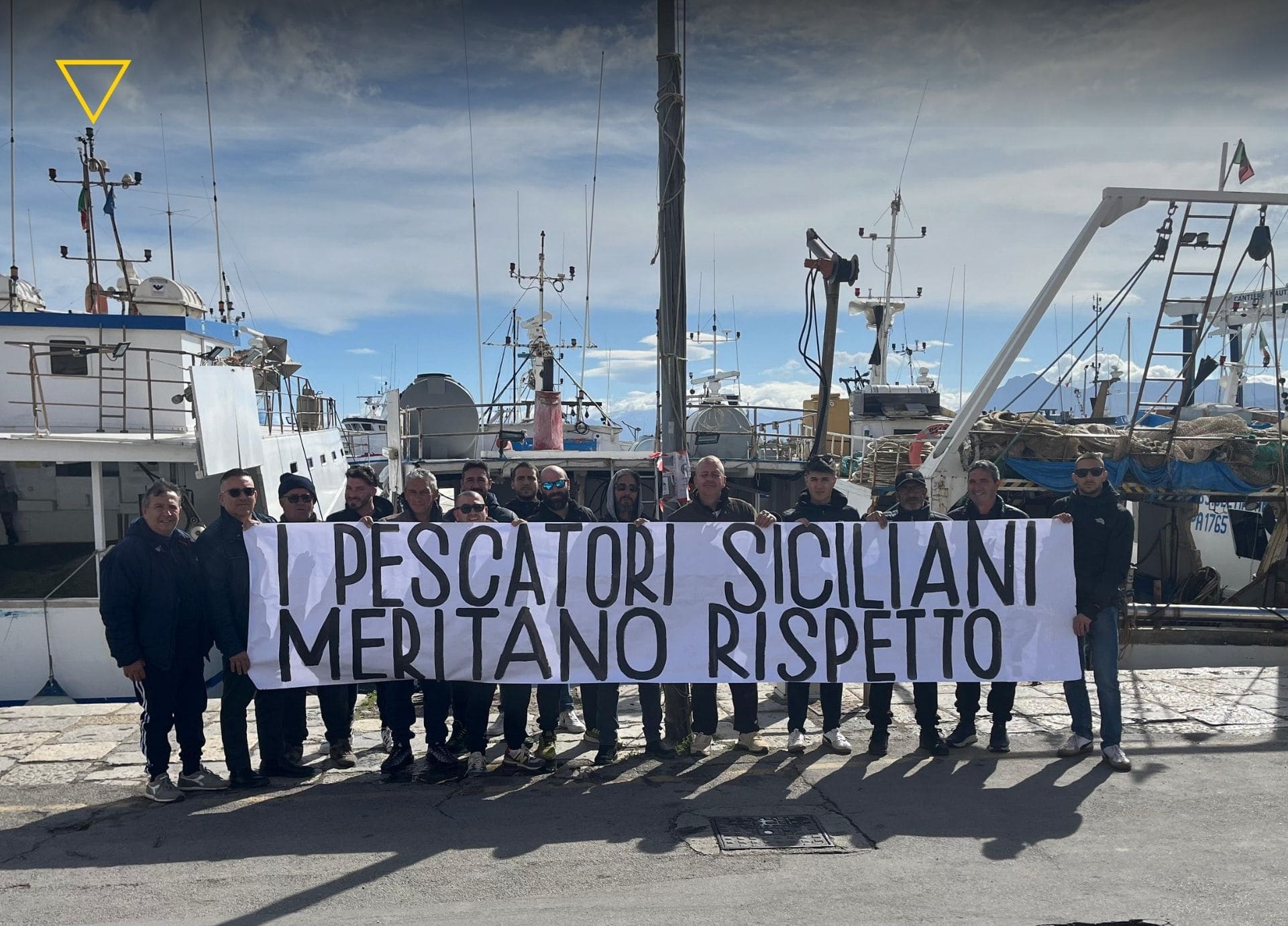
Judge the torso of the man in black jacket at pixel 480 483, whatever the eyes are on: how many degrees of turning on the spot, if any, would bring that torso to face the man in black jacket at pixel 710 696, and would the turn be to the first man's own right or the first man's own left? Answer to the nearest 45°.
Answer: approximately 45° to the first man's own left

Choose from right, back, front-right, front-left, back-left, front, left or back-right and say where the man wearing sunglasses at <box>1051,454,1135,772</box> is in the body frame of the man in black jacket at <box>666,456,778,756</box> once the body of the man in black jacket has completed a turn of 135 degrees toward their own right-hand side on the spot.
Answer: back-right

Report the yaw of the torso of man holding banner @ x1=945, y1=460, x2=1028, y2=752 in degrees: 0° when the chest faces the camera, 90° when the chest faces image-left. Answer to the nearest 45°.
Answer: approximately 0°

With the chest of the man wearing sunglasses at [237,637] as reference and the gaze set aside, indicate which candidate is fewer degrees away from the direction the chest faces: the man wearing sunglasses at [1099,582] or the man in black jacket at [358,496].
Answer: the man wearing sunglasses
